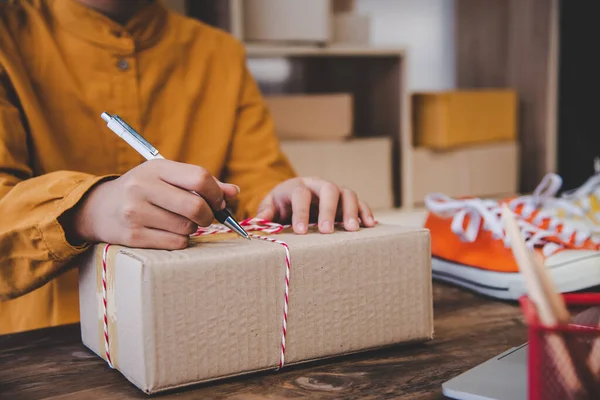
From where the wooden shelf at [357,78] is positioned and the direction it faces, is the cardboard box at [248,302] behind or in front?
in front

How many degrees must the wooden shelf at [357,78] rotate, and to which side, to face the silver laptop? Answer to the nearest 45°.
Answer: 0° — it already faces it

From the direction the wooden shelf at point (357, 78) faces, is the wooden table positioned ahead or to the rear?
ahead

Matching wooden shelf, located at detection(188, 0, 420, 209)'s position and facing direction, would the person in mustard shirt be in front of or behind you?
in front

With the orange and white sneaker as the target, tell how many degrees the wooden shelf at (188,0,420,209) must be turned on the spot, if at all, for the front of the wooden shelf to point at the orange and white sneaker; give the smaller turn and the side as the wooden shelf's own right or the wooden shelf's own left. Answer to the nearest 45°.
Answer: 0° — it already faces it

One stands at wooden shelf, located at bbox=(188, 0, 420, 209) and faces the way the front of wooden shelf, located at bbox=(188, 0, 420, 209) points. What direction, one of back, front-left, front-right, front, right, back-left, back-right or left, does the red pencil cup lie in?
front

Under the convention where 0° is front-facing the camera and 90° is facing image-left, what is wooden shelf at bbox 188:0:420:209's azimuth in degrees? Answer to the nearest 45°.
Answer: approximately 0°
